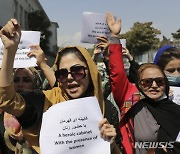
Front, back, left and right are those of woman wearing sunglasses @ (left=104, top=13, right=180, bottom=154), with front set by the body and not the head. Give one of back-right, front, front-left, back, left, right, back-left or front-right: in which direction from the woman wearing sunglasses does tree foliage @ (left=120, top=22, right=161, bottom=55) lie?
back

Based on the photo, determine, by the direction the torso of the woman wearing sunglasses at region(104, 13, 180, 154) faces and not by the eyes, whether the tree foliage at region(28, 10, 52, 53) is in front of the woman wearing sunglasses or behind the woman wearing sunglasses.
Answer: behind

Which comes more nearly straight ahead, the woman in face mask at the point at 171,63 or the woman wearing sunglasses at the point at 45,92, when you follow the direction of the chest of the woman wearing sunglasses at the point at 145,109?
the woman wearing sunglasses

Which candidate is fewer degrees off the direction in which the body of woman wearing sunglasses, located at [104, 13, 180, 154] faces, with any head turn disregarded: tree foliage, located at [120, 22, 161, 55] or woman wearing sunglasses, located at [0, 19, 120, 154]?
the woman wearing sunglasses

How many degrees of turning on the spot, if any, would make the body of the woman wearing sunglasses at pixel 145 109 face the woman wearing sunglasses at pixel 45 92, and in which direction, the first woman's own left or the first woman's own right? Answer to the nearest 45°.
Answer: approximately 45° to the first woman's own right

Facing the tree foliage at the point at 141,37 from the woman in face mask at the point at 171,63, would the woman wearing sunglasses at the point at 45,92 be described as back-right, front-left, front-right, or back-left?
back-left

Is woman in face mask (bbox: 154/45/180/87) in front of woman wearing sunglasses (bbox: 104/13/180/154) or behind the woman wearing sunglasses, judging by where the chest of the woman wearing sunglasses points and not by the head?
behind

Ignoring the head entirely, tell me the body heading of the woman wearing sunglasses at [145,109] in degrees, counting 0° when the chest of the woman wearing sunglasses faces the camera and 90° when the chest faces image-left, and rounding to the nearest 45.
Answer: approximately 0°
